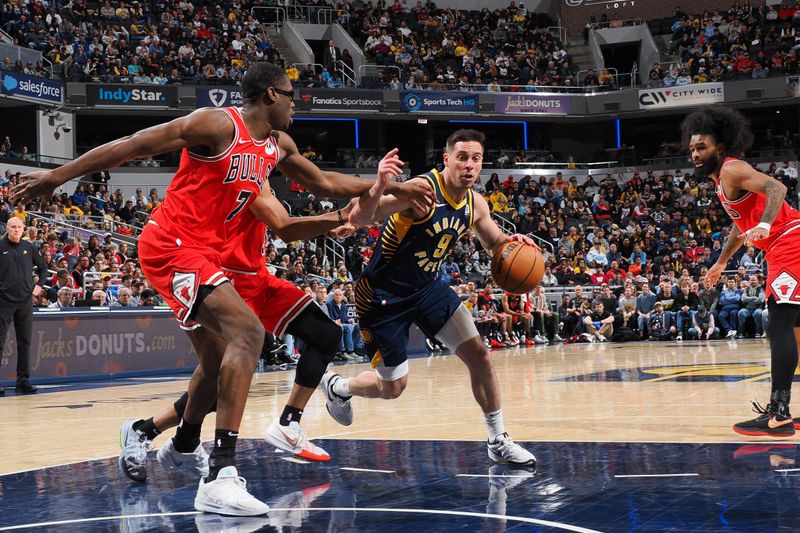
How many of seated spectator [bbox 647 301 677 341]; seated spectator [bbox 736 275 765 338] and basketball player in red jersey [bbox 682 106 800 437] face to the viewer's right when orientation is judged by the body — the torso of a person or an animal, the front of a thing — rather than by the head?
0

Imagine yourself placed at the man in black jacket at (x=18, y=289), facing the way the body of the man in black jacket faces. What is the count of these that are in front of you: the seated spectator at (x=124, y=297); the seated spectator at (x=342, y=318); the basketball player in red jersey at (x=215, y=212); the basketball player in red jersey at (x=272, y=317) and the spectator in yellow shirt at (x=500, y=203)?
2

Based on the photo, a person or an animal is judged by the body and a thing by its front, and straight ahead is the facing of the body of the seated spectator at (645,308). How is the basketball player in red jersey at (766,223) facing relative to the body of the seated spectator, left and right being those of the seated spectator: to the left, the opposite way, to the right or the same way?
to the right

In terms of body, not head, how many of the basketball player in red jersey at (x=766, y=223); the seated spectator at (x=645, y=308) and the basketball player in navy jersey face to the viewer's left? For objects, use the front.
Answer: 1

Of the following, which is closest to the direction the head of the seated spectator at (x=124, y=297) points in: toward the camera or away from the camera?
toward the camera

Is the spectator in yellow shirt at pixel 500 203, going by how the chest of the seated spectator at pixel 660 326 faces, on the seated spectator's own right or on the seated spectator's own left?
on the seated spectator's own right

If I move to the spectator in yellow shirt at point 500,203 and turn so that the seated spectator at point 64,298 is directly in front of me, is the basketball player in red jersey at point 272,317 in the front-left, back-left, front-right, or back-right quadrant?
front-left

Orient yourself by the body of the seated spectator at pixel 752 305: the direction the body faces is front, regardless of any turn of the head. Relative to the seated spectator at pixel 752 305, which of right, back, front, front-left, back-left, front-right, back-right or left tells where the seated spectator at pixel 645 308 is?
right

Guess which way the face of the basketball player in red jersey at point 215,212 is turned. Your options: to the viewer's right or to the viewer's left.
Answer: to the viewer's right

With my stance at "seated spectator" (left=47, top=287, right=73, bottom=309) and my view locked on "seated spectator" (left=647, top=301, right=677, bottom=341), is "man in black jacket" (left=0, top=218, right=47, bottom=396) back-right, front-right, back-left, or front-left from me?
back-right

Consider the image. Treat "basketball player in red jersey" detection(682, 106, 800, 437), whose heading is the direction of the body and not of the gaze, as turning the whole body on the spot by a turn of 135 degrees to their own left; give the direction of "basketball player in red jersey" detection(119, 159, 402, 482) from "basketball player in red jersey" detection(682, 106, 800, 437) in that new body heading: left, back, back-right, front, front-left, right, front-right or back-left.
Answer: right

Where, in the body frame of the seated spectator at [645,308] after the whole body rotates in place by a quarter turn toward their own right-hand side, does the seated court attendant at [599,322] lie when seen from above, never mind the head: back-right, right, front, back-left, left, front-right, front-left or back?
front

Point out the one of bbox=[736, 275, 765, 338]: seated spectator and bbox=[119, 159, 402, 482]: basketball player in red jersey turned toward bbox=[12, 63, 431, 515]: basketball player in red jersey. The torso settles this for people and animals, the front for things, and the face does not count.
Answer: the seated spectator

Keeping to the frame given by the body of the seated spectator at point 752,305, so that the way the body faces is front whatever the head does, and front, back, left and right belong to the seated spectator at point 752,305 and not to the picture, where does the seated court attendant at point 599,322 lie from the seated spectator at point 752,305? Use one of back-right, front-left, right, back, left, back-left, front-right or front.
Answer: right

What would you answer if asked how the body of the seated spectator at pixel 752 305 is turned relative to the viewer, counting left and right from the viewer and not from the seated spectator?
facing the viewer

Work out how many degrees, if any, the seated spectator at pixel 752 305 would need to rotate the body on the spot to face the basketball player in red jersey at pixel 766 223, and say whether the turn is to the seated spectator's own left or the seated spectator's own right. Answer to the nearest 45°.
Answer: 0° — they already face them

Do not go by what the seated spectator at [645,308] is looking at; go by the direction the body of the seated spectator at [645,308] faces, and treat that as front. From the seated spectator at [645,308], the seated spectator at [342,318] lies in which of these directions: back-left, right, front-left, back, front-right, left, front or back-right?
front-right

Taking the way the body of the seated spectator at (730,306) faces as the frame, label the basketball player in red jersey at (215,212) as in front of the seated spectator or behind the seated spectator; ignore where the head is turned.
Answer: in front

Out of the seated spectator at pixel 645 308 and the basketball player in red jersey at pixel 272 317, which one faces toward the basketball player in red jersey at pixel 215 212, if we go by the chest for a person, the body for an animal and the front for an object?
the seated spectator
